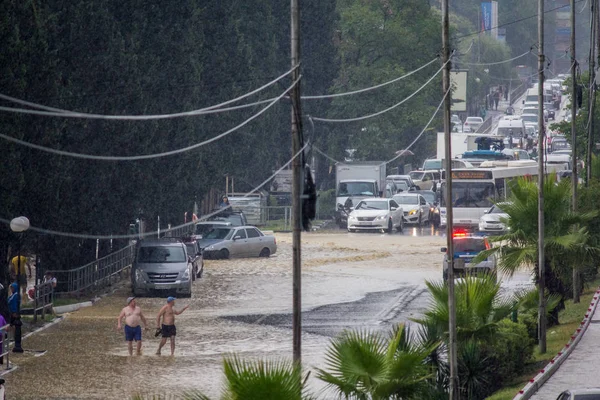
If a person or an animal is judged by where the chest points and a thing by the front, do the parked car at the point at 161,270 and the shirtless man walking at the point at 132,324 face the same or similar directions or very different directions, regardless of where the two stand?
same or similar directions

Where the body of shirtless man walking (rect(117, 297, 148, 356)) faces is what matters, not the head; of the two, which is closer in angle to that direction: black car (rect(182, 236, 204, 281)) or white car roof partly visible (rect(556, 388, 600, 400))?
the white car roof partly visible

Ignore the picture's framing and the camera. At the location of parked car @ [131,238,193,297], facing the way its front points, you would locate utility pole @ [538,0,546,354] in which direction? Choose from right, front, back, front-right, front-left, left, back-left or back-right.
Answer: front-left

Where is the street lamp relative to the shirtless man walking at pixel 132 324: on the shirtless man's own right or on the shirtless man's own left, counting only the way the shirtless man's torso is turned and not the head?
on the shirtless man's own right

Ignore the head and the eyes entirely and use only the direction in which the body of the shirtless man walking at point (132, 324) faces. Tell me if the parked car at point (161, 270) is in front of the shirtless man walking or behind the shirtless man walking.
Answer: behind

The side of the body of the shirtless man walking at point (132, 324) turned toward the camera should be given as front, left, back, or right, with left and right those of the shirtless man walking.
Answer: front

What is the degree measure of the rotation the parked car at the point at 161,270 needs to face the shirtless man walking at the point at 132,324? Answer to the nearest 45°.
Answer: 0° — it already faces them

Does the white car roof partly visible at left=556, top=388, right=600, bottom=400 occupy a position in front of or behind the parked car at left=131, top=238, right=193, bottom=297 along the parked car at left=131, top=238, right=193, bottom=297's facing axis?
in front

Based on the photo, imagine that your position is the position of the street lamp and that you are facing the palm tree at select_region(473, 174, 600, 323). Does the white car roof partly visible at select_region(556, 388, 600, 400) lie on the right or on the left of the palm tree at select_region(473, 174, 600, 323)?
right

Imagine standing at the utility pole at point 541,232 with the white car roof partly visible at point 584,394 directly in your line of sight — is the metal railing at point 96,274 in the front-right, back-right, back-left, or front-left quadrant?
back-right

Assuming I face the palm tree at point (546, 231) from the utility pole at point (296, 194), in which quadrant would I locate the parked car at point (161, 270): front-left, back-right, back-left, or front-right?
front-left

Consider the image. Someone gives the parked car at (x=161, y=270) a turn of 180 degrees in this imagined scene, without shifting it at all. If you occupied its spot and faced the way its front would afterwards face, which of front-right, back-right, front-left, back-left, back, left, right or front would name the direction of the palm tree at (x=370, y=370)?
back

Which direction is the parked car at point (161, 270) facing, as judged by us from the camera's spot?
facing the viewer

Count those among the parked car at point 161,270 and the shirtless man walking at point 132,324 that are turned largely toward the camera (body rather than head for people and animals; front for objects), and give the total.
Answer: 2

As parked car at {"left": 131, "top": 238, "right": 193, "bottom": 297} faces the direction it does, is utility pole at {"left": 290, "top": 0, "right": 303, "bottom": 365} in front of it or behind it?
in front

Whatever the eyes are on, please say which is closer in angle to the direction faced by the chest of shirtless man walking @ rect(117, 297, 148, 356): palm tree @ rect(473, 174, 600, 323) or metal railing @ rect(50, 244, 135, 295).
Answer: the palm tree
